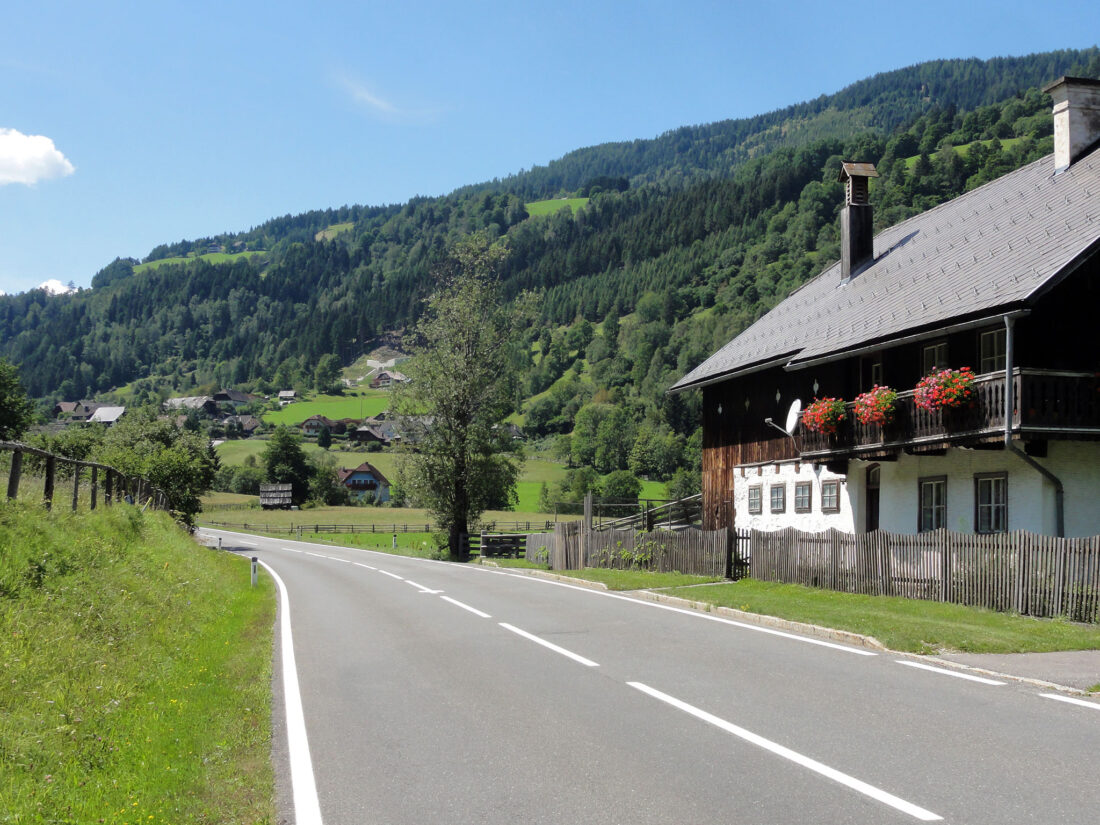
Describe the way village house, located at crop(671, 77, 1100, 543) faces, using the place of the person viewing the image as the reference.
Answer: facing the viewer and to the left of the viewer

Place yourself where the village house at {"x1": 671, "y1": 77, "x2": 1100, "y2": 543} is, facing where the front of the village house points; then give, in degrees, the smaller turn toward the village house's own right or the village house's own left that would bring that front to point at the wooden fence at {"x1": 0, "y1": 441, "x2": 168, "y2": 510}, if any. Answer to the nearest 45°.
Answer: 0° — it already faces it

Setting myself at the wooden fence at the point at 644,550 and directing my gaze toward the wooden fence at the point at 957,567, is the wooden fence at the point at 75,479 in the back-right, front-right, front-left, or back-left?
front-right
